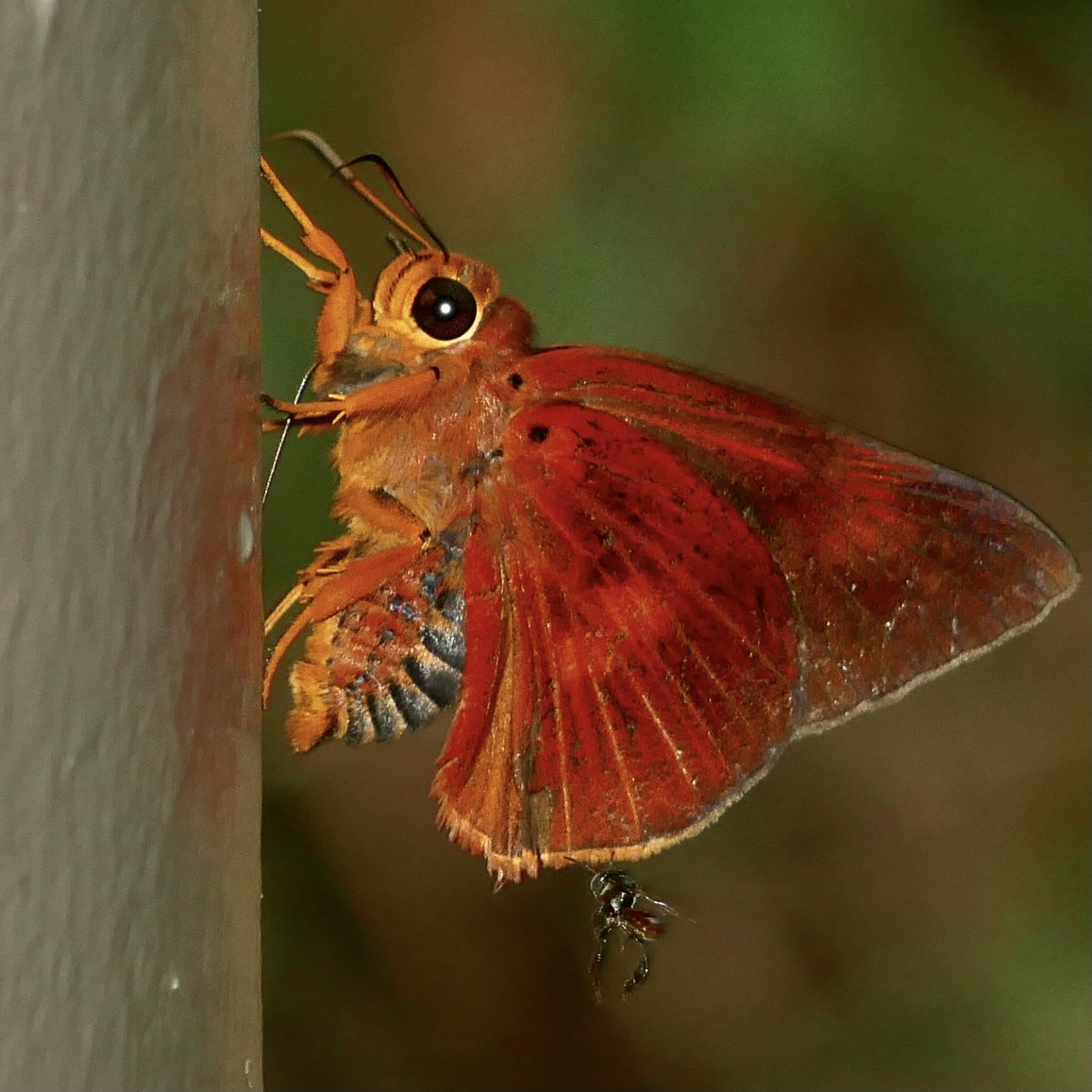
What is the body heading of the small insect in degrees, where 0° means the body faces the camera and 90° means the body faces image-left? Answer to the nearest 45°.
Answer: approximately 90°
